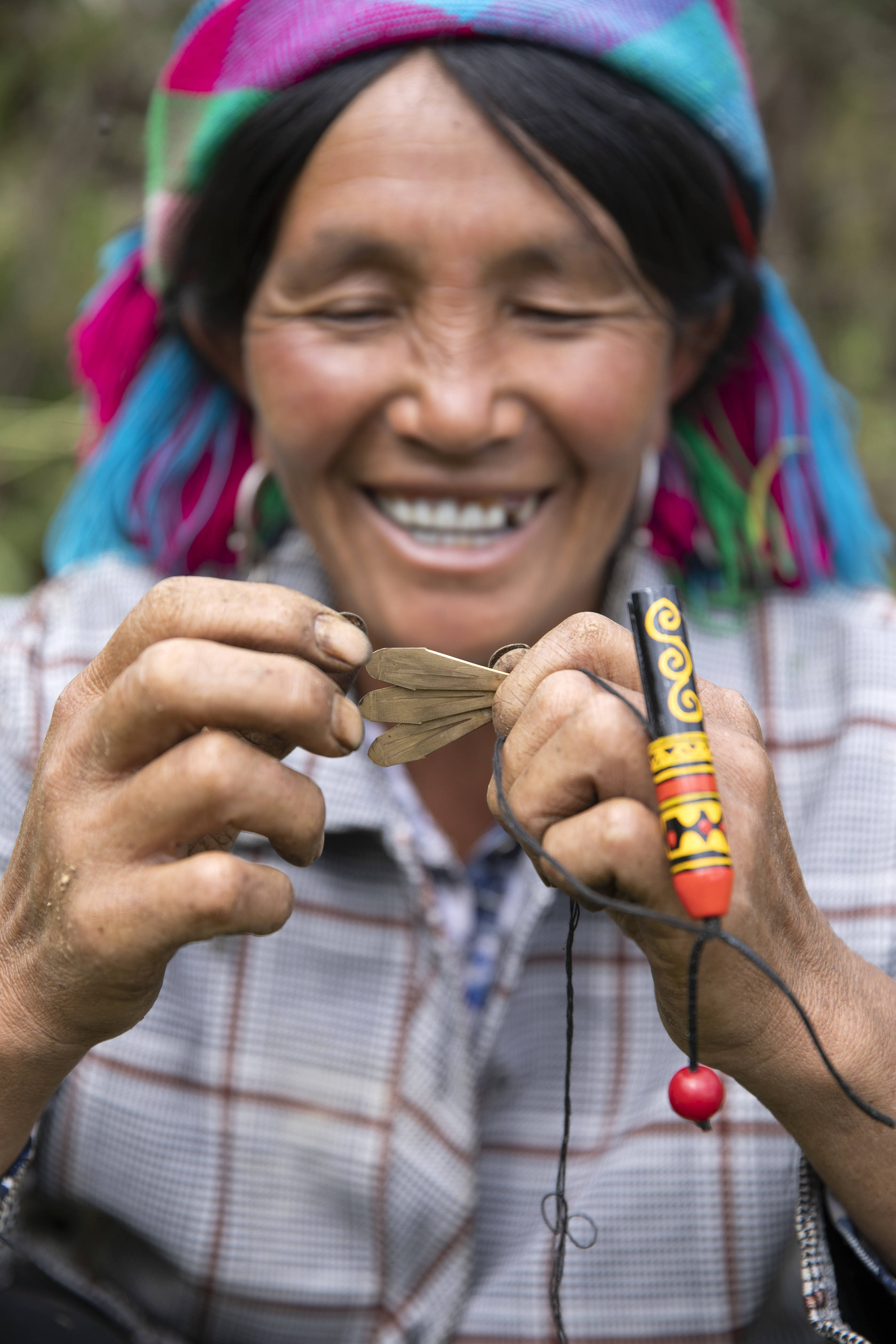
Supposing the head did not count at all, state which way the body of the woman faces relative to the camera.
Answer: toward the camera

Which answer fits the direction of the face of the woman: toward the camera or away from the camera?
toward the camera
